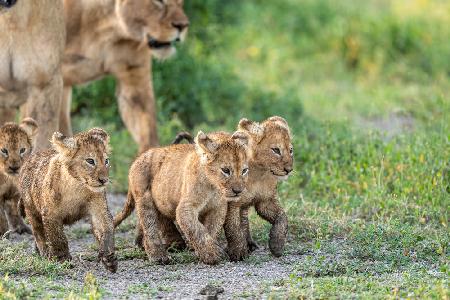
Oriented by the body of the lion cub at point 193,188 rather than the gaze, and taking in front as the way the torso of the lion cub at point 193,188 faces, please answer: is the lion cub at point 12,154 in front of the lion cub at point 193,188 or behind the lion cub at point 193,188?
behind

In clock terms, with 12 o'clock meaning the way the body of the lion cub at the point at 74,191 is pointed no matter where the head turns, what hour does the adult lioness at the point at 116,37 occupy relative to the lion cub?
The adult lioness is roughly at 8 o'clock from the lion cub.

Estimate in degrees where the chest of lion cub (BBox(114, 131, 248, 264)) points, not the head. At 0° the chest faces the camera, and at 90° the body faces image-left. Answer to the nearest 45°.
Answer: approximately 315°

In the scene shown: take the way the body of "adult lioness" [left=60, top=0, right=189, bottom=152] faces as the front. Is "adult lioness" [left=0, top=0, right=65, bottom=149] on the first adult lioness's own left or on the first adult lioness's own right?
on the first adult lioness's own right

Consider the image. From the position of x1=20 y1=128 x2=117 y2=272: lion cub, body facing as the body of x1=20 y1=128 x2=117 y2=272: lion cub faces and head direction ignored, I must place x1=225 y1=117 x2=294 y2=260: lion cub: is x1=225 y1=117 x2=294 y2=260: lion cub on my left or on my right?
on my left

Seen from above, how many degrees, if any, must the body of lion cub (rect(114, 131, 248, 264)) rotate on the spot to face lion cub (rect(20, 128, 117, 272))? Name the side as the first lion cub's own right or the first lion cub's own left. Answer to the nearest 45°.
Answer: approximately 135° to the first lion cub's own right

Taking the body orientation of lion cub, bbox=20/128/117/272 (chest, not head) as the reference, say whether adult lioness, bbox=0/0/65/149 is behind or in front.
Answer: behind
